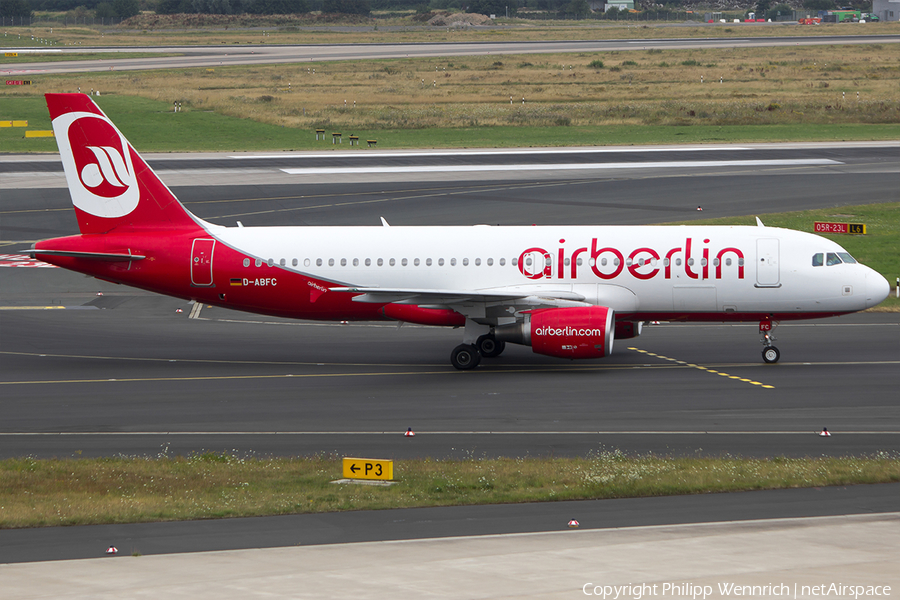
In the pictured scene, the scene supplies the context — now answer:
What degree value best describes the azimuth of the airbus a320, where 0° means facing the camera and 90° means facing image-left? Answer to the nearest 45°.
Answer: approximately 270°
